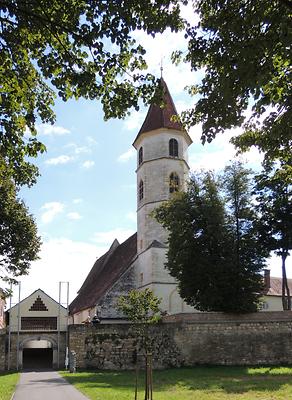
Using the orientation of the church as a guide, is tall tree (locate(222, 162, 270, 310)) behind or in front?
in front

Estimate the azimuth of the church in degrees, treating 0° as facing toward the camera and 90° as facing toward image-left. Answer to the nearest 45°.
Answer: approximately 315°

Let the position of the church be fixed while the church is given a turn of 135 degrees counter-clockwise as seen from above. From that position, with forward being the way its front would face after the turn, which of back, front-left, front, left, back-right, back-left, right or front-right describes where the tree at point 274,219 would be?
back-right

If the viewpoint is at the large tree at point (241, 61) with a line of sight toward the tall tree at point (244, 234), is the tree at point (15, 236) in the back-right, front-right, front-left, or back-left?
front-left

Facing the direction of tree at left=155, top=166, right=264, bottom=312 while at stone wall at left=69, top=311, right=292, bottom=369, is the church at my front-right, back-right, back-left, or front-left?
front-left

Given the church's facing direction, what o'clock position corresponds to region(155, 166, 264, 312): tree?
The tree is roughly at 1 o'clock from the church.
